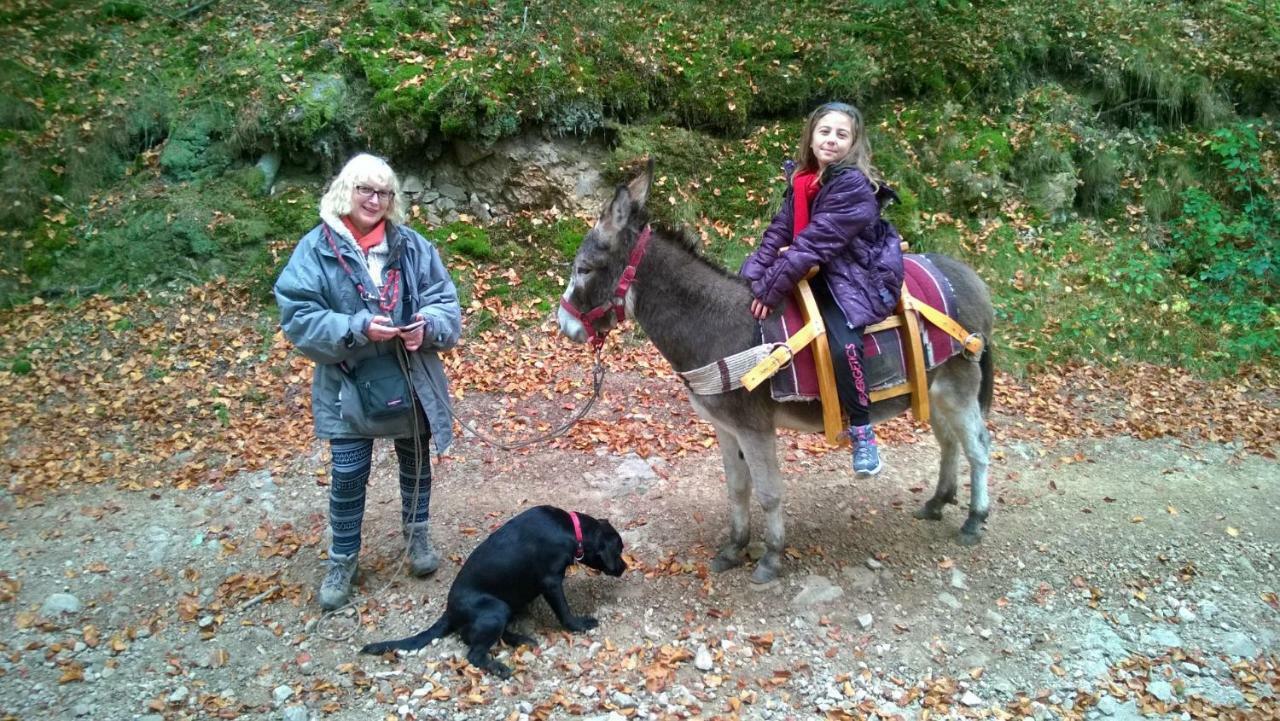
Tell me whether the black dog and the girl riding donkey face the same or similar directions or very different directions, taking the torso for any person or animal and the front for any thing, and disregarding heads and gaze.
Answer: very different directions

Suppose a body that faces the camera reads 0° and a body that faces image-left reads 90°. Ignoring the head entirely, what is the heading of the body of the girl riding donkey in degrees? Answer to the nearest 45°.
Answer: approximately 45°

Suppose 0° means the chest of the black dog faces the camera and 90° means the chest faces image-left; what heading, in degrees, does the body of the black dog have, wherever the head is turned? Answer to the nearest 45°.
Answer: approximately 270°
